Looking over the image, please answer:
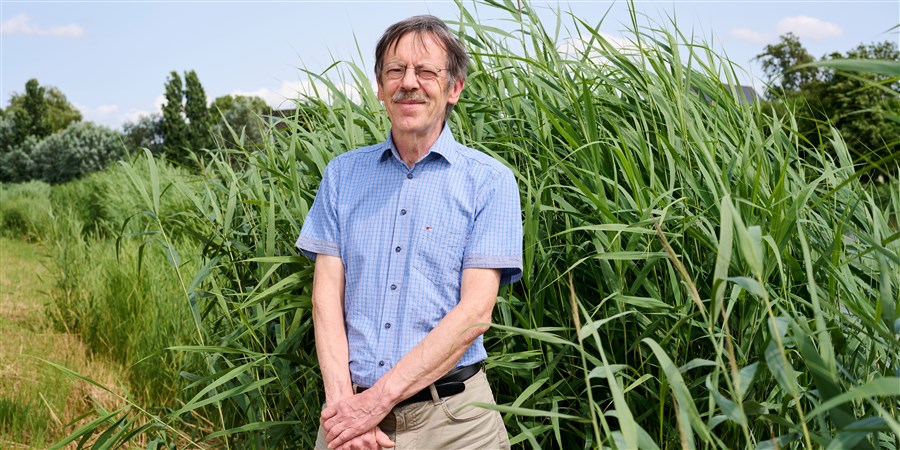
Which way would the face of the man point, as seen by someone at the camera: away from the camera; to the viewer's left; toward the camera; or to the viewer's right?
toward the camera

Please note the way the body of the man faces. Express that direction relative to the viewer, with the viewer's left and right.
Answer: facing the viewer and to the left of the viewer

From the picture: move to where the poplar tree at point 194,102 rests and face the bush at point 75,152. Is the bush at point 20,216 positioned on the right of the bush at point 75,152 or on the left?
left

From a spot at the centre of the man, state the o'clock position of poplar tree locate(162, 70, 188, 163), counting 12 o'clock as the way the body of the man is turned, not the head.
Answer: The poplar tree is roughly at 4 o'clock from the man.

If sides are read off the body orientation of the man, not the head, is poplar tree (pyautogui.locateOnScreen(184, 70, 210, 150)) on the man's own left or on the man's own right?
on the man's own right

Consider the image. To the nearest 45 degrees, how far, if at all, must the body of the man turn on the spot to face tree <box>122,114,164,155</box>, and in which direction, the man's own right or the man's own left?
approximately 135° to the man's own right

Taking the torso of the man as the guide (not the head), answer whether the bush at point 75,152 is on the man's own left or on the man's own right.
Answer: on the man's own right
